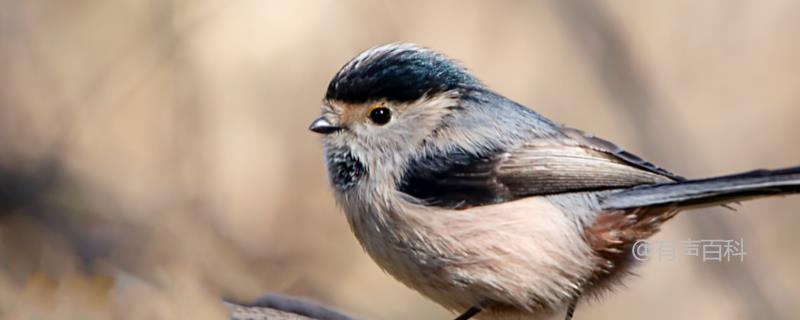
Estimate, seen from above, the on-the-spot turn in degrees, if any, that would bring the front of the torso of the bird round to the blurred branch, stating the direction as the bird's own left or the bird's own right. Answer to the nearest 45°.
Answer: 0° — it already faces it

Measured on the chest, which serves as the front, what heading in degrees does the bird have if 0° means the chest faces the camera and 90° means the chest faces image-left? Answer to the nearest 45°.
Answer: approximately 90°
